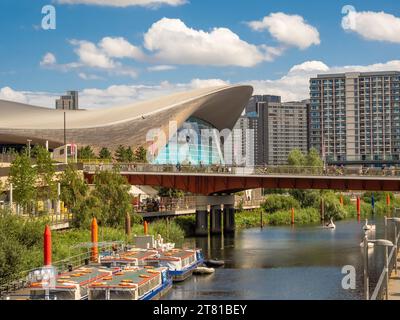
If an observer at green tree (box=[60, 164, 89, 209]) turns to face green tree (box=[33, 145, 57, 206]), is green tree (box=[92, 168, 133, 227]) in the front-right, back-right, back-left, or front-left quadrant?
back-left
